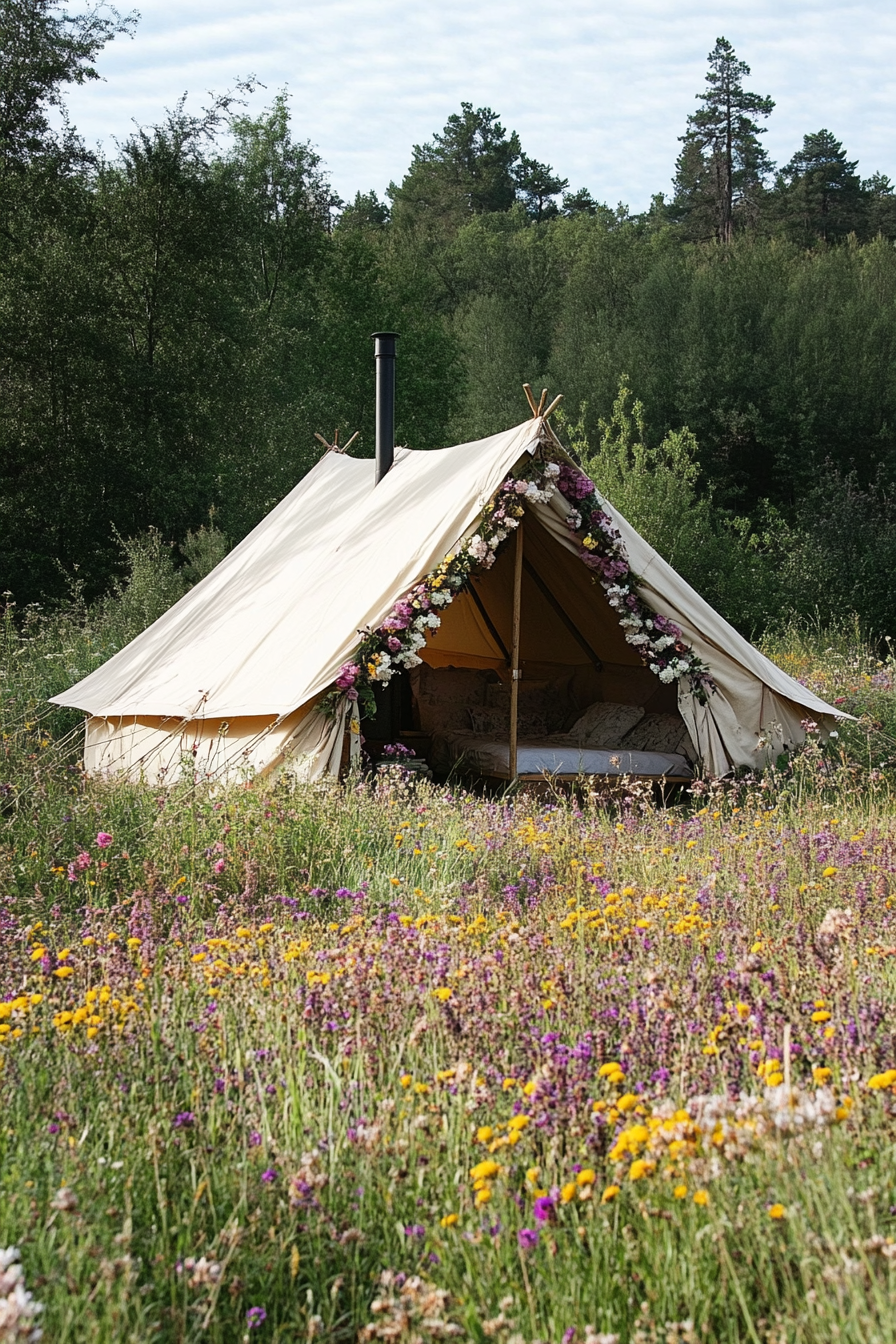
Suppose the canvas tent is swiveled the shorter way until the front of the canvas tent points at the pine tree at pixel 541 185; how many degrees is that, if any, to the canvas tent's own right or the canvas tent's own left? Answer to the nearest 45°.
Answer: approximately 135° to the canvas tent's own left

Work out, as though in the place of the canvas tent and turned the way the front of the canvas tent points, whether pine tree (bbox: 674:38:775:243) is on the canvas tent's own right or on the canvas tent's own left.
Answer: on the canvas tent's own left

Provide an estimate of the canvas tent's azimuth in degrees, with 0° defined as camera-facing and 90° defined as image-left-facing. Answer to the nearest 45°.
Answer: approximately 315°

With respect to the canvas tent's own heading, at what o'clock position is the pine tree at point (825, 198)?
The pine tree is roughly at 8 o'clock from the canvas tent.

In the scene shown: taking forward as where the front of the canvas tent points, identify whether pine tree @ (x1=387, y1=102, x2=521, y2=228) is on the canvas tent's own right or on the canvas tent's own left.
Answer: on the canvas tent's own left
